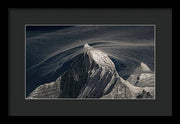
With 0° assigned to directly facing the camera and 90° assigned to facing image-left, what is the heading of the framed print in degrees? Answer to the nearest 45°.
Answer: approximately 0°
